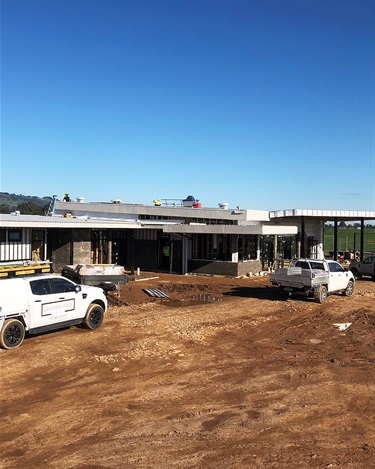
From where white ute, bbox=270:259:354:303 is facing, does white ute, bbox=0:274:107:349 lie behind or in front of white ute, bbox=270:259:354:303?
behind
